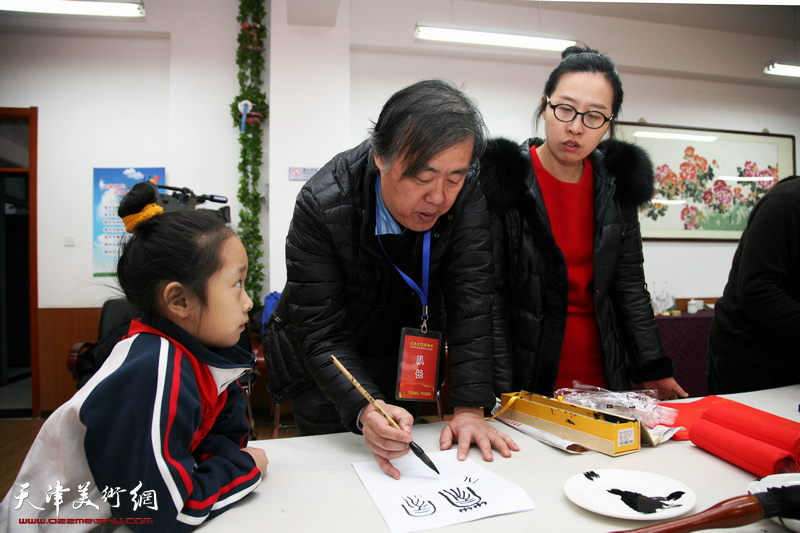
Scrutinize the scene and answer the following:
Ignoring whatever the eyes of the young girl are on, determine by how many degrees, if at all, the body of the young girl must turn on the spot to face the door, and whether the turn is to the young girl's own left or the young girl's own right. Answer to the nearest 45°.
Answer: approximately 90° to the young girl's own left

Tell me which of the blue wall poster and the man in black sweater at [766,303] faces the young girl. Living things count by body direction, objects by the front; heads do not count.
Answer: the blue wall poster

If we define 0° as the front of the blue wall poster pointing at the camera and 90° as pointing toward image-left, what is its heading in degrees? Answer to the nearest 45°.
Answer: approximately 0°

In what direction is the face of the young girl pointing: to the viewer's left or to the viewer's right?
to the viewer's right

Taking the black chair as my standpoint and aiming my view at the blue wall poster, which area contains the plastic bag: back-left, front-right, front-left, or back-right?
back-right

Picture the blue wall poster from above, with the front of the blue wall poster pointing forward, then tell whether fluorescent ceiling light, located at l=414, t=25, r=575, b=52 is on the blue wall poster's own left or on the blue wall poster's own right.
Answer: on the blue wall poster's own left

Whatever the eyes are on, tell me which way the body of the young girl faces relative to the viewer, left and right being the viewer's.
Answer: facing to the right of the viewer

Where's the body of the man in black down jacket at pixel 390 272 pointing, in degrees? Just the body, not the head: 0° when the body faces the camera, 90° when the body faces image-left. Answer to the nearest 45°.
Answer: approximately 315°
